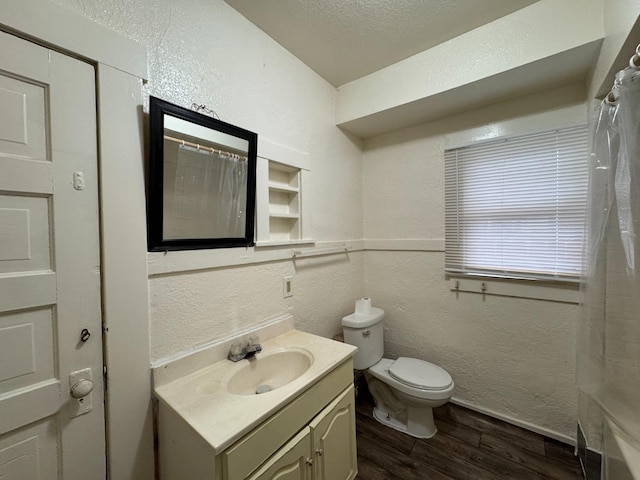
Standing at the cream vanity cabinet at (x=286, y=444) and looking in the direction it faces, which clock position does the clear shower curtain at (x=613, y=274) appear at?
The clear shower curtain is roughly at 11 o'clock from the cream vanity cabinet.

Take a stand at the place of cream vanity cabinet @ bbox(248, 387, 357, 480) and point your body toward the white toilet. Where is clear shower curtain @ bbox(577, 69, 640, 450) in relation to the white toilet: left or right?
right

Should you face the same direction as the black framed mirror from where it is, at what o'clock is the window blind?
The window blind is roughly at 11 o'clock from the black framed mirror.

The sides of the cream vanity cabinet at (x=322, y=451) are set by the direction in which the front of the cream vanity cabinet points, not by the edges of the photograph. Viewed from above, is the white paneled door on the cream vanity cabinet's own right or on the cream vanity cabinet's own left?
on the cream vanity cabinet's own right

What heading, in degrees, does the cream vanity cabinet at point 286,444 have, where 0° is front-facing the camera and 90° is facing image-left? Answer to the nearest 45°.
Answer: approximately 315°

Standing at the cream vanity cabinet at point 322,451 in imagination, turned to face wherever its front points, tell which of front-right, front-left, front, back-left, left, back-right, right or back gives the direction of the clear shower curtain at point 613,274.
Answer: front-left

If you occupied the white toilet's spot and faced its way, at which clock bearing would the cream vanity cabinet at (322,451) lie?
The cream vanity cabinet is roughly at 2 o'clock from the white toilet.

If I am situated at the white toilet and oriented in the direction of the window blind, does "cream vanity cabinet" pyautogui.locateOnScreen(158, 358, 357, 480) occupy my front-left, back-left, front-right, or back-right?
back-right

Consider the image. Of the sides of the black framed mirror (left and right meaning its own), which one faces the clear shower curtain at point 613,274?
front

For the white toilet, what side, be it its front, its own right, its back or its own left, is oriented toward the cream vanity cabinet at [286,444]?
right

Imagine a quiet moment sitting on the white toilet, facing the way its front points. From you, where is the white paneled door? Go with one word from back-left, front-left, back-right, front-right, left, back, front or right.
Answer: right
